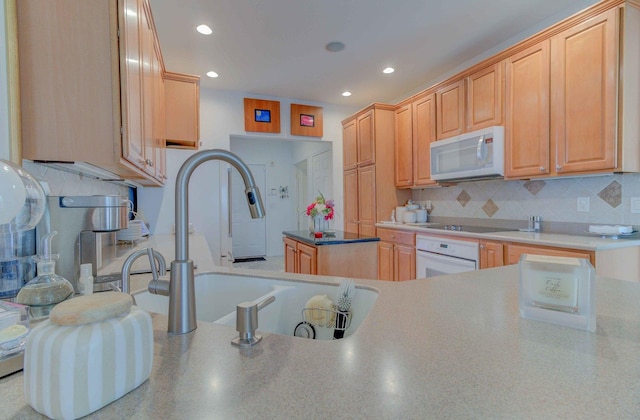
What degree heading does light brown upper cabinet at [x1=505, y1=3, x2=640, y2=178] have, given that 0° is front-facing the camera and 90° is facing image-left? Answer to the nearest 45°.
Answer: approximately 45°

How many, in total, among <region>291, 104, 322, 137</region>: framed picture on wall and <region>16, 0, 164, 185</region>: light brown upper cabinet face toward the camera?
1

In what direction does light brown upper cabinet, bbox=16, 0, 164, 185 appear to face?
to the viewer's right
